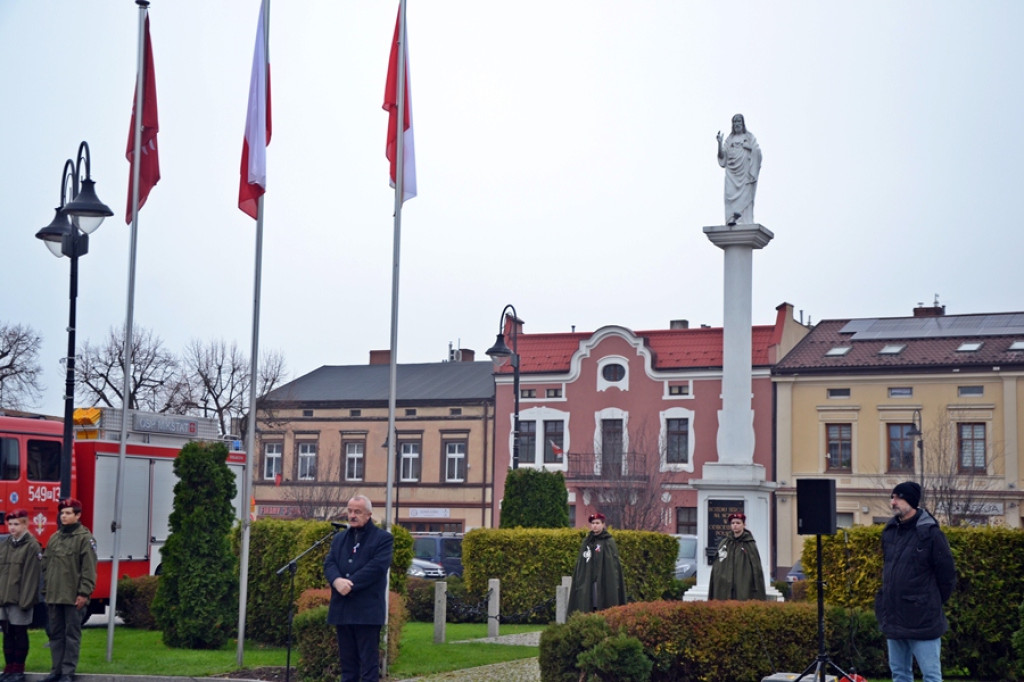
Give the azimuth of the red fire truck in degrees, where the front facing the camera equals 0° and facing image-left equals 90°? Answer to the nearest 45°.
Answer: approximately 45°

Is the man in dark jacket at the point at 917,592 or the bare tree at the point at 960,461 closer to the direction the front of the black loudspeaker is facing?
the man in dark jacket

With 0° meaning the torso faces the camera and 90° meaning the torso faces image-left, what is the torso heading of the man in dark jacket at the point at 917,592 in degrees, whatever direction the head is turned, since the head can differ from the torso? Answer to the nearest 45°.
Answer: approximately 45°

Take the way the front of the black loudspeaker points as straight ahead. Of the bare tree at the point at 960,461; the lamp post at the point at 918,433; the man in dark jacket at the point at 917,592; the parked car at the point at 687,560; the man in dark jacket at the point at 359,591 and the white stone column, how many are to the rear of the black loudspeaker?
4

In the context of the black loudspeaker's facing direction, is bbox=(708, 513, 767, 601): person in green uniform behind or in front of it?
behind

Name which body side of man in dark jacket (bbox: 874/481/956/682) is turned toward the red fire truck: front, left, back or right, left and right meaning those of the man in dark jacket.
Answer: right

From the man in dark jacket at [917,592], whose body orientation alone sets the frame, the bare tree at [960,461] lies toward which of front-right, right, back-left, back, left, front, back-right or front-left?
back-right

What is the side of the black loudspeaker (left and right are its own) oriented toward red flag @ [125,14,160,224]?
right

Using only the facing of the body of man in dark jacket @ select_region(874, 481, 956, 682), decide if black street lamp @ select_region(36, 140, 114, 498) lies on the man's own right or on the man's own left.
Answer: on the man's own right

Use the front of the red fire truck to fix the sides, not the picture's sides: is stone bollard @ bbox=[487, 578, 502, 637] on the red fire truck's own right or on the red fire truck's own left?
on the red fire truck's own left

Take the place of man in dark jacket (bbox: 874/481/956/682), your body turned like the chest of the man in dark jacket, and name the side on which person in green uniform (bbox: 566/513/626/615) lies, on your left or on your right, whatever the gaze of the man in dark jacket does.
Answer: on your right

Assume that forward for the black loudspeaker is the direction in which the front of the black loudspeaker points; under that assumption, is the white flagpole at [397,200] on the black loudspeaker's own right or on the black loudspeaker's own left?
on the black loudspeaker's own right
